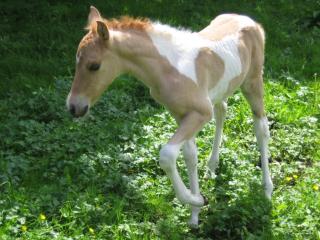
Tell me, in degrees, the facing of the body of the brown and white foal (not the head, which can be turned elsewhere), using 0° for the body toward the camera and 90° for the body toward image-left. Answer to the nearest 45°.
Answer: approximately 45°

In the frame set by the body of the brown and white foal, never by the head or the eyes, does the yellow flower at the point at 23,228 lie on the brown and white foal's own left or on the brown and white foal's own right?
on the brown and white foal's own right
